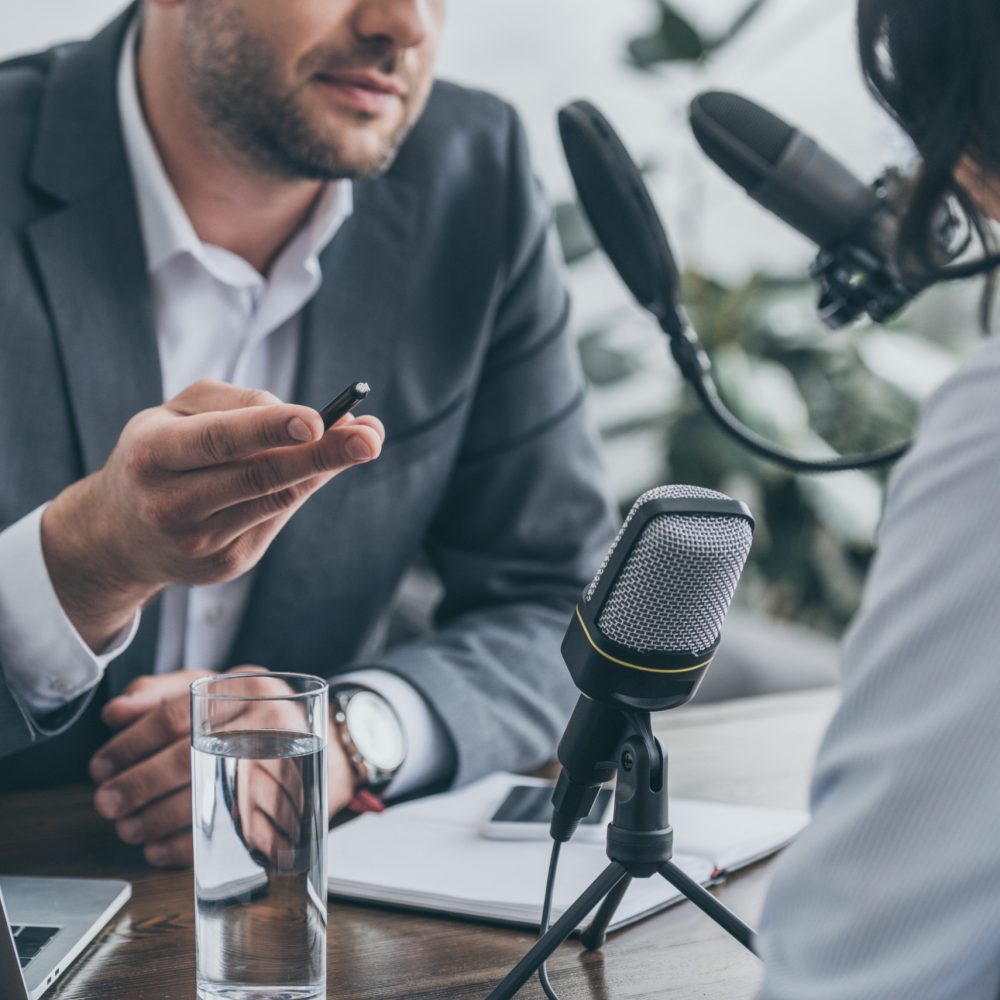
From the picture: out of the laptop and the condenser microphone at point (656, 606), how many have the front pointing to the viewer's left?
0

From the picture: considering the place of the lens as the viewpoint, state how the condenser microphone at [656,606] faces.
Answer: facing the viewer and to the right of the viewer

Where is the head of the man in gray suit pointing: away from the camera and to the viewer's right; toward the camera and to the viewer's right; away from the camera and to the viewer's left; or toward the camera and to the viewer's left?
toward the camera and to the viewer's right

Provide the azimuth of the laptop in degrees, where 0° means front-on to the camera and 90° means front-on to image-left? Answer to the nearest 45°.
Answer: approximately 225°
